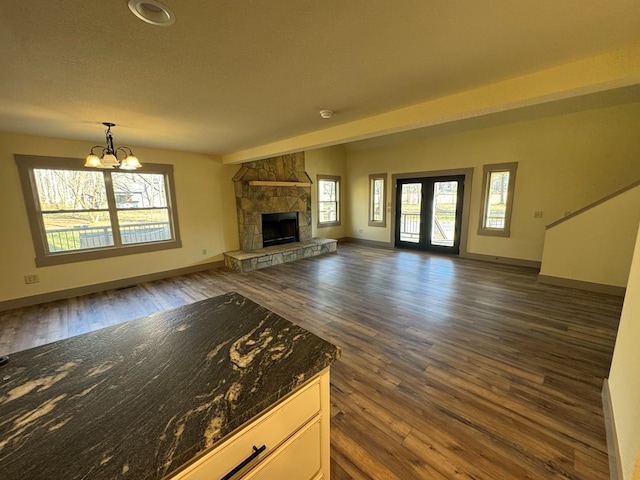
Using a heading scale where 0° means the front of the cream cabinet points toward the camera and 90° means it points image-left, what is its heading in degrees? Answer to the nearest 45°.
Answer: approximately 315°

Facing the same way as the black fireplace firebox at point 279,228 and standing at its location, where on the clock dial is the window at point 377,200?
The window is roughly at 10 o'clock from the black fireplace firebox.

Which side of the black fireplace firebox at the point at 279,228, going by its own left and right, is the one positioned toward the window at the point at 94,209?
right

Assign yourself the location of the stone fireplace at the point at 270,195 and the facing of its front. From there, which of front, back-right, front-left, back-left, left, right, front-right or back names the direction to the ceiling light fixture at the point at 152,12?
front-right

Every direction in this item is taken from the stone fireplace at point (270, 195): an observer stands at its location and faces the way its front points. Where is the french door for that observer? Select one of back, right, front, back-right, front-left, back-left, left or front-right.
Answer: front-left

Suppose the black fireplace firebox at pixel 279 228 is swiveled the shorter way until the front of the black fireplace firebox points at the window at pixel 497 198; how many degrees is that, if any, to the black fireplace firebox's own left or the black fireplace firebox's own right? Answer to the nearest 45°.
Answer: approximately 45° to the black fireplace firebox's own left

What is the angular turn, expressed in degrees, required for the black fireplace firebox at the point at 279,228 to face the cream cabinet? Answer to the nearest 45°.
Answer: approximately 45° to its right

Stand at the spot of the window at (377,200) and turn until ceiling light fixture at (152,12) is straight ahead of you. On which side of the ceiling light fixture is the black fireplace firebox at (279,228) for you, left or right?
right

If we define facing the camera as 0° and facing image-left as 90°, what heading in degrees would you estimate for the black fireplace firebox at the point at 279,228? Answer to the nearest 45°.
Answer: approximately 315°

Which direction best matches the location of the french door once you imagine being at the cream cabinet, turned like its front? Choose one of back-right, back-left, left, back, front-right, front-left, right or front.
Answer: left

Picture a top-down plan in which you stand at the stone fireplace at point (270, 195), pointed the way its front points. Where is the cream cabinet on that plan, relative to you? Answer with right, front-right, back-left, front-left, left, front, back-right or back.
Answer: front-right

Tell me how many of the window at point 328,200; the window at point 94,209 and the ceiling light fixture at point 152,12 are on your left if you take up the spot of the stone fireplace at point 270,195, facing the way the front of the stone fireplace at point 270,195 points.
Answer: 1

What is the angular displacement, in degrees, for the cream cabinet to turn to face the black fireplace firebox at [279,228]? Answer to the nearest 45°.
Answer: approximately 135° to its left
